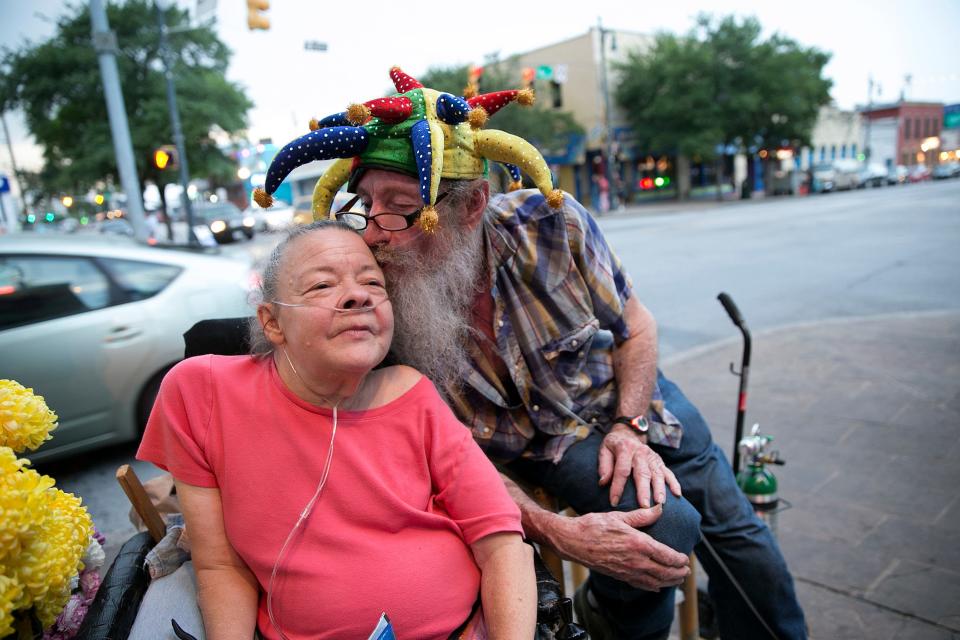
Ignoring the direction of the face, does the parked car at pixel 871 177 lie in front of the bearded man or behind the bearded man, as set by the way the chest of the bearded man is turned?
behind

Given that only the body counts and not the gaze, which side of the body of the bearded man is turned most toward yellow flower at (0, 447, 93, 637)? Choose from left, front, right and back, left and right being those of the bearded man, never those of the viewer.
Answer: front

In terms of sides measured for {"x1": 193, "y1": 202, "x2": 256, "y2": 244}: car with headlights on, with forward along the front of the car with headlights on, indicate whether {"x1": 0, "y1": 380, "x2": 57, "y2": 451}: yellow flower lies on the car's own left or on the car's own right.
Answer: on the car's own right

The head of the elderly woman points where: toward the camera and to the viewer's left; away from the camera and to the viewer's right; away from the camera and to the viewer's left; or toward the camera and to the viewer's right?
toward the camera and to the viewer's right

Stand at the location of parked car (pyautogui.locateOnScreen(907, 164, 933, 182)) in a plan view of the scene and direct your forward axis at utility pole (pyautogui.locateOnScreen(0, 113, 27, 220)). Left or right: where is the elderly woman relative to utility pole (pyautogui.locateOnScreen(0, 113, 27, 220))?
left

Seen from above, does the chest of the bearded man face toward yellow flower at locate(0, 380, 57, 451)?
yes

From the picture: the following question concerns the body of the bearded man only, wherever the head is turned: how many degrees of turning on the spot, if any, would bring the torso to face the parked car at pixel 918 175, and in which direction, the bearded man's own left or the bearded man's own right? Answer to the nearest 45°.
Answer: approximately 180°

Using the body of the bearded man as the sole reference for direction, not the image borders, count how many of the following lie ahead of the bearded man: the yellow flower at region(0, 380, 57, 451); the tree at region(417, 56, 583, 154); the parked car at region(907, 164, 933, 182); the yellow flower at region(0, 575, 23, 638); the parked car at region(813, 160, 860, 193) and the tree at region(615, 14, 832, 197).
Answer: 2

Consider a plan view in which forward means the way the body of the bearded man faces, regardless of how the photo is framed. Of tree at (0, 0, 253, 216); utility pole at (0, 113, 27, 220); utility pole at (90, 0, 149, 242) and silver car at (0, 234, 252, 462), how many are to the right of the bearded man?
4

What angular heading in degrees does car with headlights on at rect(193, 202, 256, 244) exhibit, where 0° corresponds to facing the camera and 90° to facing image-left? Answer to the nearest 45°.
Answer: approximately 315°

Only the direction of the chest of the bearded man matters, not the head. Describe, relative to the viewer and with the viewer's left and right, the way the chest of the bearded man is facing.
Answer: facing the viewer and to the left of the viewer

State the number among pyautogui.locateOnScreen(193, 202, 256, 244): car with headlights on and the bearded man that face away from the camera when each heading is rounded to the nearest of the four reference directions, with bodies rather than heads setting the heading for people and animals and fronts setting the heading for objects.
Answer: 0

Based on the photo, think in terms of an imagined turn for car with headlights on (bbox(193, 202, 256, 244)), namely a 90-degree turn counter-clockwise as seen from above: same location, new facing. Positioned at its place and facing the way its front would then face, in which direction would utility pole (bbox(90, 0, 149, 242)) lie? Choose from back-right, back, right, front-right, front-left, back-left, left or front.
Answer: back-right

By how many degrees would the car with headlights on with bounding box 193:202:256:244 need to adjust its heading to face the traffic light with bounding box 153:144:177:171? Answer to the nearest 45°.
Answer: approximately 45° to its right

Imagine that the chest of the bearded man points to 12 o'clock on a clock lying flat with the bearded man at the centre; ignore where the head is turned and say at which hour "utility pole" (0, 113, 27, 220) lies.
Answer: The utility pole is roughly at 3 o'clock from the bearded man.

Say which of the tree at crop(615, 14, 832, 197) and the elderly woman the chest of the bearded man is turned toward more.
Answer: the elderly woman

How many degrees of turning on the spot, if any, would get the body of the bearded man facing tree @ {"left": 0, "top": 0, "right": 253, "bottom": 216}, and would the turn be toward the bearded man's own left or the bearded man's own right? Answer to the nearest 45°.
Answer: approximately 90° to the bearded man's own right
